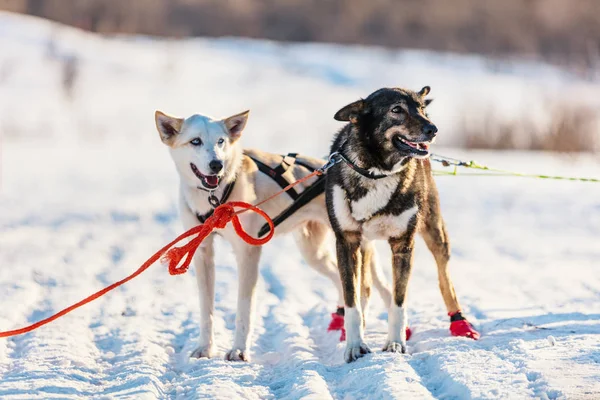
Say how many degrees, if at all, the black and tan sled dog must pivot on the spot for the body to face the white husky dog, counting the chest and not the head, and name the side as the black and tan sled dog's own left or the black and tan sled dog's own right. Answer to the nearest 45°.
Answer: approximately 90° to the black and tan sled dog's own right

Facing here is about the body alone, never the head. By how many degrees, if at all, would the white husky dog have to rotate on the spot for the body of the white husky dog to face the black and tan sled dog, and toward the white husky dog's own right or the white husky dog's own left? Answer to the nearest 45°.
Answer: approximately 90° to the white husky dog's own left

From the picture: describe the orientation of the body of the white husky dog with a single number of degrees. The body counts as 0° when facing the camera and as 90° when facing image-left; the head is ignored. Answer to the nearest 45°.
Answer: approximately 45°

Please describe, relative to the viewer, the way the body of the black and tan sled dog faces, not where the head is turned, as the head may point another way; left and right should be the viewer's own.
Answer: facing the viewer

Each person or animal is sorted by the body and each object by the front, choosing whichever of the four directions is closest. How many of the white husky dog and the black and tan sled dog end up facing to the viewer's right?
0
